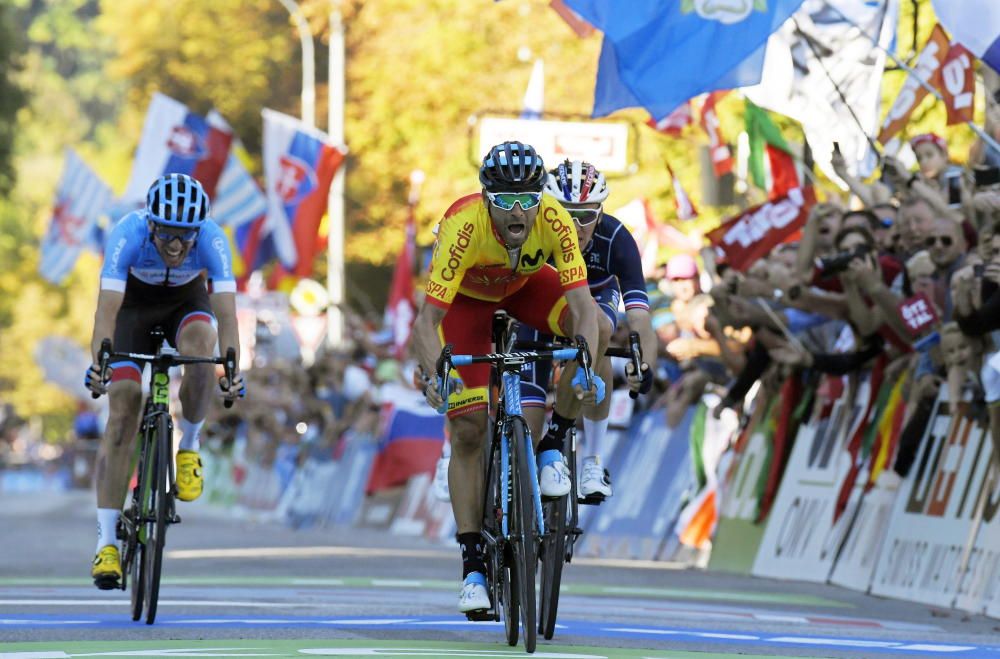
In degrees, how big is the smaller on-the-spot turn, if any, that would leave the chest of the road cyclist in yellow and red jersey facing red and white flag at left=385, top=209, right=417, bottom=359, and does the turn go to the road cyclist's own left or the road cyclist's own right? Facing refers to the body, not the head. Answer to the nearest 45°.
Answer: approximately 180°

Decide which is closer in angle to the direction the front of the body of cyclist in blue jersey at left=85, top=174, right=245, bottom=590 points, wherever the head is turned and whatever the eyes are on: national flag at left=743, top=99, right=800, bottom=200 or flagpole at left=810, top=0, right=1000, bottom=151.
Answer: the flagpole

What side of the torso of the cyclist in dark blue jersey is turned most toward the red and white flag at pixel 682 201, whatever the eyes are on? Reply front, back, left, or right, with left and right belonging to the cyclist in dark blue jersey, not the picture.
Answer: back

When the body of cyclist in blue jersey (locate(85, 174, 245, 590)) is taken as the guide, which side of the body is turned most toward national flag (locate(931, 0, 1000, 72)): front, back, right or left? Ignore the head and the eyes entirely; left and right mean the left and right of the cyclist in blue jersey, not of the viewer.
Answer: left

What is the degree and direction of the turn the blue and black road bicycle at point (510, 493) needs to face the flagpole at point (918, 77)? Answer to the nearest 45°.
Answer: approximately 135° to its left
